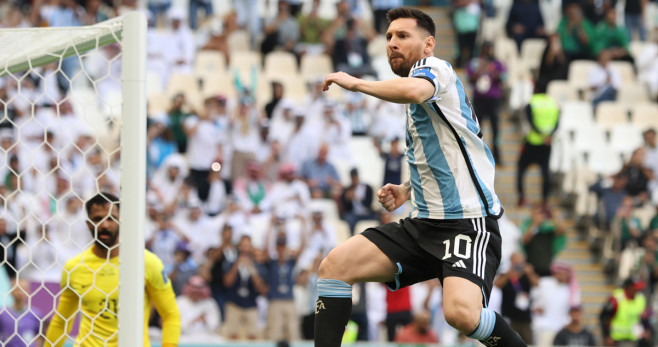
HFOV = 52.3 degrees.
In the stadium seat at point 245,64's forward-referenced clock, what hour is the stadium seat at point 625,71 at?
the stadium seat at point 625,71 is roughly at 9 o'clock from the stadium seat at point 245,64.

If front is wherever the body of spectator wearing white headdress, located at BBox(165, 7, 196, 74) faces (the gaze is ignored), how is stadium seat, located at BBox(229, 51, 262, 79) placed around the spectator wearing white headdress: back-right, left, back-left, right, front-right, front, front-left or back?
left

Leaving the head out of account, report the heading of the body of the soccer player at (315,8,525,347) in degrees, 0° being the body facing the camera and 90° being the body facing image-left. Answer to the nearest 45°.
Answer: approximately 45°

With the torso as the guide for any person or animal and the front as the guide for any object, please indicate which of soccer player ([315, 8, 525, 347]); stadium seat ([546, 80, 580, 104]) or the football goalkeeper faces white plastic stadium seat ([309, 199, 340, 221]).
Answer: stadium seat ([546, 80, 580, 104])

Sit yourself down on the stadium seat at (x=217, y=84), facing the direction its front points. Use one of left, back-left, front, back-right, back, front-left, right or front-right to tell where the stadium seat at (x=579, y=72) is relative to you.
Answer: left

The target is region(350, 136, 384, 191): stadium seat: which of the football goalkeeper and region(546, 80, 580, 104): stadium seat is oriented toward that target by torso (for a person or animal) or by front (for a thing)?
region(546, 80, 580, 104): stadium seat

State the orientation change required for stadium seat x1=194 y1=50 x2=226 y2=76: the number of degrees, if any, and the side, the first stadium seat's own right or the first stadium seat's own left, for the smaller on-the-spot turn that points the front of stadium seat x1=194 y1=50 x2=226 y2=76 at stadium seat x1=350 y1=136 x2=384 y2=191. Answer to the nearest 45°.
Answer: approximately 45° to the first stadium seat's own left
